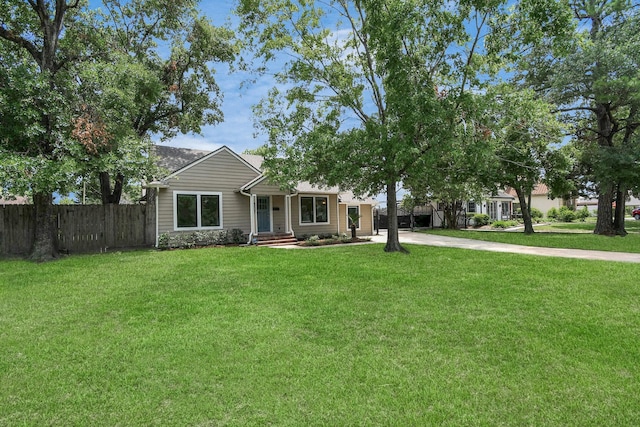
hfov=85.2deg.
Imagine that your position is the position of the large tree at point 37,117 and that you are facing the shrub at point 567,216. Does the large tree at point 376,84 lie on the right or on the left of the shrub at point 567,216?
right

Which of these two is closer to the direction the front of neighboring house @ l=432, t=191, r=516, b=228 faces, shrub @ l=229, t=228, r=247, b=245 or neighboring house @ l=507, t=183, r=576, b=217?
the shrub

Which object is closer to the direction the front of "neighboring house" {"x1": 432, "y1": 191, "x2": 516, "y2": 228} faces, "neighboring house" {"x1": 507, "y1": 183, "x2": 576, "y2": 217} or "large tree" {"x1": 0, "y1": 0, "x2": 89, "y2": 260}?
the large tree

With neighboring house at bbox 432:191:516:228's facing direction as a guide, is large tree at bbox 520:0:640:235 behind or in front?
in front

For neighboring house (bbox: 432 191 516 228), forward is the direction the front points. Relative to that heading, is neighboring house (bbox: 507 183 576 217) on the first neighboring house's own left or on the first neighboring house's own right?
on the first neighboring house's own left

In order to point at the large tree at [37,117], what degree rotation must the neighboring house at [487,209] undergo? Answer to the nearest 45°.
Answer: approximately 90° to its right

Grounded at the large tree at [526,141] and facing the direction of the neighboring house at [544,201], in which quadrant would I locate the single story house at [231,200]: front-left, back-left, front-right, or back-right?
back-left

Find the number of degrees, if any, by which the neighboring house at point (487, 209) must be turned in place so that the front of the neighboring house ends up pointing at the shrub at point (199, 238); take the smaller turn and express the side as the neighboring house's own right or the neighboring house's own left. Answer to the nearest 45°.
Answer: approximately 90° to the neighboring house's own right

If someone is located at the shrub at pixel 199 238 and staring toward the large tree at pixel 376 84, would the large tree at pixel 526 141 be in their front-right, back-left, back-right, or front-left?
front-left

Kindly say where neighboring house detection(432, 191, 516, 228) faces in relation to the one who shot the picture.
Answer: facing the viewer and to the right of the viewer

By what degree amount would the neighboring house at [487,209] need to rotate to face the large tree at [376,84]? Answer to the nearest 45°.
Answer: approximately 45° to its right

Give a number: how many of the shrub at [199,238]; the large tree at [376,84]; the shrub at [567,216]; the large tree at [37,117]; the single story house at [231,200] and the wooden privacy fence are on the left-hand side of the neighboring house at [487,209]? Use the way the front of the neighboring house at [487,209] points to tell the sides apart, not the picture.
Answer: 1

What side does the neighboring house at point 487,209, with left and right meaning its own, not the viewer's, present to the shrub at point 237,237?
right

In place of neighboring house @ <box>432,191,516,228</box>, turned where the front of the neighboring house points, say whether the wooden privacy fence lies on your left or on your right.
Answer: on your right

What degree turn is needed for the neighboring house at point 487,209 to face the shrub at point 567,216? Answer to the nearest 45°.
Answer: approximately 90° to its left

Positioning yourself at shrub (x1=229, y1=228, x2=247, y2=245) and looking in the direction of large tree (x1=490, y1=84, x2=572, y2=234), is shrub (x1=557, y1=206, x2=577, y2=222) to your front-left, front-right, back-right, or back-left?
front-left
